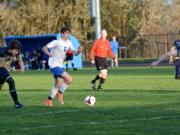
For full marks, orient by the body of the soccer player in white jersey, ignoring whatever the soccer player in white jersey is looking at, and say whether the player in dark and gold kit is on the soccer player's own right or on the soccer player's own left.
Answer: on the soccer player's own right

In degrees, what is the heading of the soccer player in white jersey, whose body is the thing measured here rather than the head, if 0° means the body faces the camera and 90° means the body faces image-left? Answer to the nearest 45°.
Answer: approximately 315°
